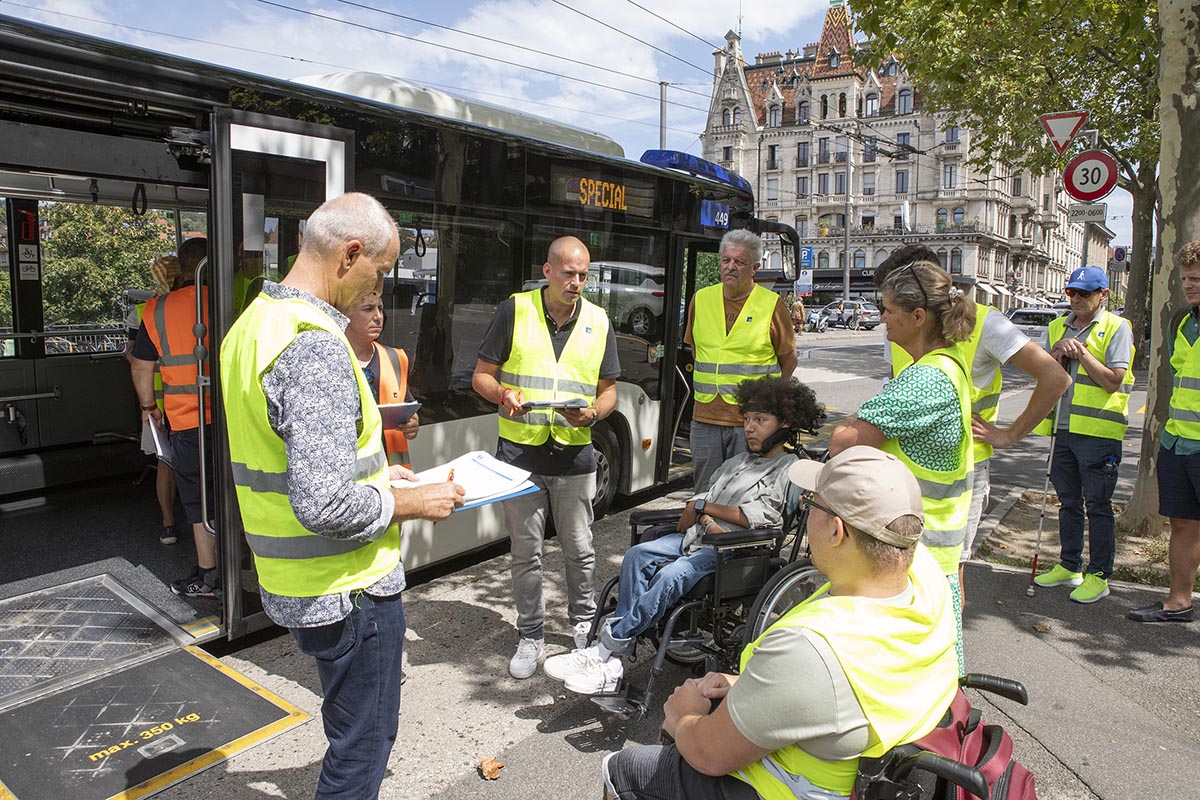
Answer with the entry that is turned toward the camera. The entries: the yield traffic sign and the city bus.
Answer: the yield traffic sign

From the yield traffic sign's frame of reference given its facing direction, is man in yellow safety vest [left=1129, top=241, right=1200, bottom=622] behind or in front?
in front

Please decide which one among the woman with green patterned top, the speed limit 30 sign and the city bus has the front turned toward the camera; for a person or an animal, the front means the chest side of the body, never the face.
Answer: the speed limit 30 sign

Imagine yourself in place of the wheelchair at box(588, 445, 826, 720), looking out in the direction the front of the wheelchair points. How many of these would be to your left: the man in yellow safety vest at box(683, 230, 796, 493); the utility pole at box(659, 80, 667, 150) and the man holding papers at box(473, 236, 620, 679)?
0

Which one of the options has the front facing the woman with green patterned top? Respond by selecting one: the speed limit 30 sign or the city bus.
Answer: the speed limit 30 sign

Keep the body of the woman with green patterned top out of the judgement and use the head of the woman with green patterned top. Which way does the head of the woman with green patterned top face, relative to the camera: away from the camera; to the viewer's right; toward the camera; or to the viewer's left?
to the viewer's left

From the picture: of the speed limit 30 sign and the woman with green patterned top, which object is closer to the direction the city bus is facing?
the speed limit 30 sign

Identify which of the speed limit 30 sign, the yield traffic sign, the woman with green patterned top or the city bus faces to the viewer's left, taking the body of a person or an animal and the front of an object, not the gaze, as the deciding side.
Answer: the woman with green patterned top

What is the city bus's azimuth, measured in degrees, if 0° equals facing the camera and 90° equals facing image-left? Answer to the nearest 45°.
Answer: approximately 225°

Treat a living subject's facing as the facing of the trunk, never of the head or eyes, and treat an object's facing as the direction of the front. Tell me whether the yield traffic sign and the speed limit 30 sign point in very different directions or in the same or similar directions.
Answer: same or similar directions

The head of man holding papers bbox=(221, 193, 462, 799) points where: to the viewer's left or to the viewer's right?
to the viewer's right

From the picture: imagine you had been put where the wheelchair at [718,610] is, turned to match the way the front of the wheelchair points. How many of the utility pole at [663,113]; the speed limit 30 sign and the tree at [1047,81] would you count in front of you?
0

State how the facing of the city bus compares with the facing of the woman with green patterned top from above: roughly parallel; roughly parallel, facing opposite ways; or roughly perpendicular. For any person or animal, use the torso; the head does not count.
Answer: roughly perpendicular

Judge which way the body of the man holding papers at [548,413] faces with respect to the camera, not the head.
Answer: toward the camera

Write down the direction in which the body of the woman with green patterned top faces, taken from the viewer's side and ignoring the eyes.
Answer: to the viewer's left

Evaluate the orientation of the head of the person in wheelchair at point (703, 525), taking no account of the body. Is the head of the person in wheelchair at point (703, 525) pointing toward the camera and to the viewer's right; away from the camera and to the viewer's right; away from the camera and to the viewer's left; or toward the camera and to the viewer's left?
toward the camera and to the viewer's left

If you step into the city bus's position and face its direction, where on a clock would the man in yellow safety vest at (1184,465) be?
The man in yellow safety vest is roughly at 2 o'clock from the city bus.
